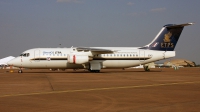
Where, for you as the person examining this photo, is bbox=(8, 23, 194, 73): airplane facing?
facing to the left of the viewer
